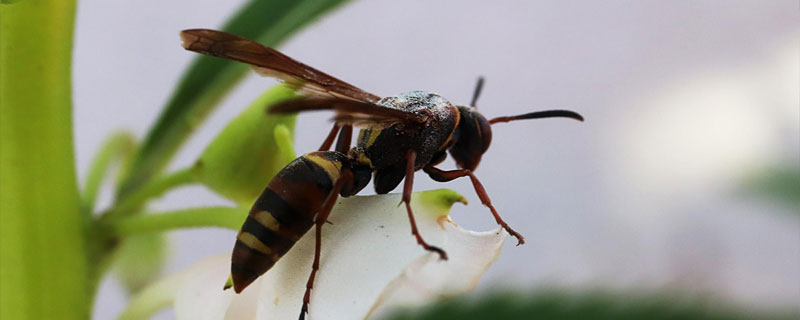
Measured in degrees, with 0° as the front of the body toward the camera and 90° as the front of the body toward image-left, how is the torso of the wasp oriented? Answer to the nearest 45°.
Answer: approximately 270°
